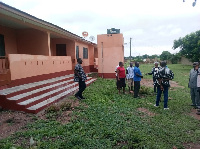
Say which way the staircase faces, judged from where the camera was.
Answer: facing the viewer and to the right of the viewer

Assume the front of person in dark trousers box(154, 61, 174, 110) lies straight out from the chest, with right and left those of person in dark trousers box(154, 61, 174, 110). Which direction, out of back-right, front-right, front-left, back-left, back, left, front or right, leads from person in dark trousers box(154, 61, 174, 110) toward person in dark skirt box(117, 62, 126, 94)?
front-left

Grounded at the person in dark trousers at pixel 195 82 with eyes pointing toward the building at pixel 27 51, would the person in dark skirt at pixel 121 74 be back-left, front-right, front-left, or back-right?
front-right

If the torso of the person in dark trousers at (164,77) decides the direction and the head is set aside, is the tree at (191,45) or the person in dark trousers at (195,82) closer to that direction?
the tree

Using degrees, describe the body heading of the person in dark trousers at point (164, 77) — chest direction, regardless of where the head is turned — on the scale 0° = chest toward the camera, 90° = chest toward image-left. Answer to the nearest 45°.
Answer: approximately 180°

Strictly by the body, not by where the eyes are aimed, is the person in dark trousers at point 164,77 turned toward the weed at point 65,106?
no

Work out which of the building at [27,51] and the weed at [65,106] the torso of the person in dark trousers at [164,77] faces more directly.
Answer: the building

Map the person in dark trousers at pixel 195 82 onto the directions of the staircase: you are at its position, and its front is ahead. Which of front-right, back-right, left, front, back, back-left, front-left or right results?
front-left

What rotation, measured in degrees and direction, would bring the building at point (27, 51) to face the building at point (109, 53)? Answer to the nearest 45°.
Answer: approximately 90° to its left

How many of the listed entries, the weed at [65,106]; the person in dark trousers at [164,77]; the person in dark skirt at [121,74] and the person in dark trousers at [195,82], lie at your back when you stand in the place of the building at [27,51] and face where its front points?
0

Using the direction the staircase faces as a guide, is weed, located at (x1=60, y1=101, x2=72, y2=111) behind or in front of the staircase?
in front

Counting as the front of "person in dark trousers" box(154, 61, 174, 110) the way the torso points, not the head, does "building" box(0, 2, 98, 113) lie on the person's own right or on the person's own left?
on the person's own left

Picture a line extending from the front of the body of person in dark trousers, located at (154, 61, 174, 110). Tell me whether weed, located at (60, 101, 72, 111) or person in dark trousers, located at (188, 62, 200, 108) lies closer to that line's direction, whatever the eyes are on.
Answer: the person in dark trousers

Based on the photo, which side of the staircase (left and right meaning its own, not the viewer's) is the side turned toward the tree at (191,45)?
left
